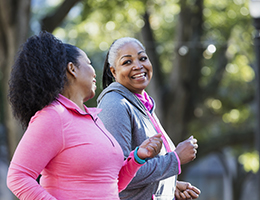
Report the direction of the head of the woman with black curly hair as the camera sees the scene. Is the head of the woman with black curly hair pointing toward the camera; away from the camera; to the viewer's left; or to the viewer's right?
to the viewer's right

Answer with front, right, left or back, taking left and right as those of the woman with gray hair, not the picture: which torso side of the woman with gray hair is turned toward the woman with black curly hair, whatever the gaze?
right

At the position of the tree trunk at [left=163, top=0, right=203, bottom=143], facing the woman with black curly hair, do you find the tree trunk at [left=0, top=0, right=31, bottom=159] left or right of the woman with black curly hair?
right

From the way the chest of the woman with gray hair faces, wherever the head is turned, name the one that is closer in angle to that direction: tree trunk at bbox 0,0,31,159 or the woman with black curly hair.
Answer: the woman with black curly hair
